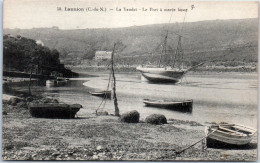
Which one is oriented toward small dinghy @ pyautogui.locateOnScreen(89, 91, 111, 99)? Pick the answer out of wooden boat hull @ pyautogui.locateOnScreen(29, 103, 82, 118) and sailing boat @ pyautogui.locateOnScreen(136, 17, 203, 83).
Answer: the wooden boat hull

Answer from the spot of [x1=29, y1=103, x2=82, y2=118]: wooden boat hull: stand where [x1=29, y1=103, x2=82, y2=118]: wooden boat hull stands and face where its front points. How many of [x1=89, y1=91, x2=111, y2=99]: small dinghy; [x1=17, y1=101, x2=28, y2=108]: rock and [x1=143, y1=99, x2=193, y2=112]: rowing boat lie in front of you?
2

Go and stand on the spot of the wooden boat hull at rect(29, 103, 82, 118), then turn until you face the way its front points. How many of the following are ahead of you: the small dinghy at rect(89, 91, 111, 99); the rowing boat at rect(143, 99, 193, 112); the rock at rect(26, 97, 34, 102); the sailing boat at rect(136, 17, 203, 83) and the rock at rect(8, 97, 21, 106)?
3

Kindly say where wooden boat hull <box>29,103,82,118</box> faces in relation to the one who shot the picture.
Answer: facing to the right of the viewer

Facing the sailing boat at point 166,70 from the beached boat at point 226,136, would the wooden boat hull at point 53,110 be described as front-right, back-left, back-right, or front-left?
front-left

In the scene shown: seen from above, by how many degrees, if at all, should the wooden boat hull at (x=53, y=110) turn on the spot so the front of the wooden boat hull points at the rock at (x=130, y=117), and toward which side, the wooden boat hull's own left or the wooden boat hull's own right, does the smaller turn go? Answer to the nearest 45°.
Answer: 0° — it already faces it
